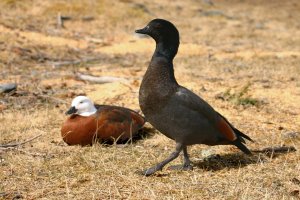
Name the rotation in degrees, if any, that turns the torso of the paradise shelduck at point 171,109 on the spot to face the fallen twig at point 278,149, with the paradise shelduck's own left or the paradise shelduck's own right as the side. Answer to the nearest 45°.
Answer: approximately 135° to the paradise shelduck's own right

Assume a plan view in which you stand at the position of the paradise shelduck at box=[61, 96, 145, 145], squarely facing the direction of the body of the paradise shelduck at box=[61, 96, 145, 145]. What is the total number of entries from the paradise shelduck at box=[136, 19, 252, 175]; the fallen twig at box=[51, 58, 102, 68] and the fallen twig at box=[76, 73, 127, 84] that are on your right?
2

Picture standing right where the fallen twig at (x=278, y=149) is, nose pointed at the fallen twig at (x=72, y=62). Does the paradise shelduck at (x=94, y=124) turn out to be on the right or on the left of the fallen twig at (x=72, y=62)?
left

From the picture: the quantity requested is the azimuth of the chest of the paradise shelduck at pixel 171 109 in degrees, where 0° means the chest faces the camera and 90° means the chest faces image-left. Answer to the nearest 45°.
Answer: approximately 90°

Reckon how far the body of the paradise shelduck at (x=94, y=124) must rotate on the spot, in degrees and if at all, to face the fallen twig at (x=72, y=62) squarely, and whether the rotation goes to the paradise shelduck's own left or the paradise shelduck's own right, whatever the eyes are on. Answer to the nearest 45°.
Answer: approximately 90° to the paradise shelduck's own right

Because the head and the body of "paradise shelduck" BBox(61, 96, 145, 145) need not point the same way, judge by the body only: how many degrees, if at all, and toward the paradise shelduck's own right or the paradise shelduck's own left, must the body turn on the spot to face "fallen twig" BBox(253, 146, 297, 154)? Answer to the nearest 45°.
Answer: approximately 180°

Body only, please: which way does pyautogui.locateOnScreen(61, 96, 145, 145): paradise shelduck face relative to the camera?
to the viewer's left

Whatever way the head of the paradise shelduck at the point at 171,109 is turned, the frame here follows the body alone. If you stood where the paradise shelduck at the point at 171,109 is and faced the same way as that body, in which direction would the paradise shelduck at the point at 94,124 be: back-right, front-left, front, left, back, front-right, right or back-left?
front-right

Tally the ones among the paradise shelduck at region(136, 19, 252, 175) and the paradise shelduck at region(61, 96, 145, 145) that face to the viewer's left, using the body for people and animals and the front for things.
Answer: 2

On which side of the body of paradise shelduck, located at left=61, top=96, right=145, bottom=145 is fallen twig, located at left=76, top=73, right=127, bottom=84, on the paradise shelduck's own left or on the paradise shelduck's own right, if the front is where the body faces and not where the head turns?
on the paradise shelduck's own right
